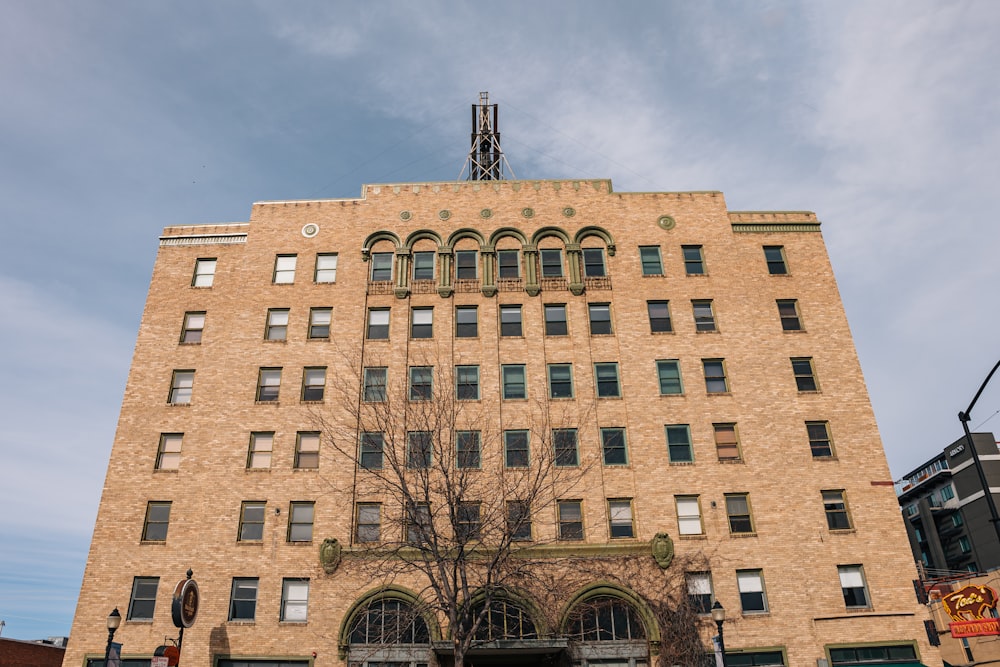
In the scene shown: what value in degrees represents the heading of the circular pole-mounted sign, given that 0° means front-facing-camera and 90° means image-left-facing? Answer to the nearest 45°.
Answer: approximately 315°

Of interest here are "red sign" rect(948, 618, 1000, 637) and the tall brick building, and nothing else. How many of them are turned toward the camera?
2

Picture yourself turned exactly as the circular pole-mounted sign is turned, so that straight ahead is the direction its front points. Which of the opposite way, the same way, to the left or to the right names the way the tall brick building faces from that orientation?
to the right

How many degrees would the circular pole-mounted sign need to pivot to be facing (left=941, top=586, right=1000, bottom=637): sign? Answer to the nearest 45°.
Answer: approximately 45° to its left

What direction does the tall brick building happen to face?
toward the camera

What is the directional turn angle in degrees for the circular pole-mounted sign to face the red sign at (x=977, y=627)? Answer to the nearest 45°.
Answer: approximately 45° to its left

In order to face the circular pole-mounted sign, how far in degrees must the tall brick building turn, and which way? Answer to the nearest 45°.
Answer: approximately 90° to its right

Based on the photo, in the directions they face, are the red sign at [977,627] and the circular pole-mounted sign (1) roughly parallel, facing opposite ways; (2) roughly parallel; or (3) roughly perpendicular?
roughly perpendicular

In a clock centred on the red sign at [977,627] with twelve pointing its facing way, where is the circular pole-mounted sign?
The circular pole-mounted sign is roughly at 2 o'clock from the red sign.

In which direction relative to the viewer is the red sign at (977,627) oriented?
toward the camera

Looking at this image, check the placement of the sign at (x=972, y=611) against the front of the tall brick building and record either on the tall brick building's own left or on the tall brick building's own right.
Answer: on the tall brick building's own left
